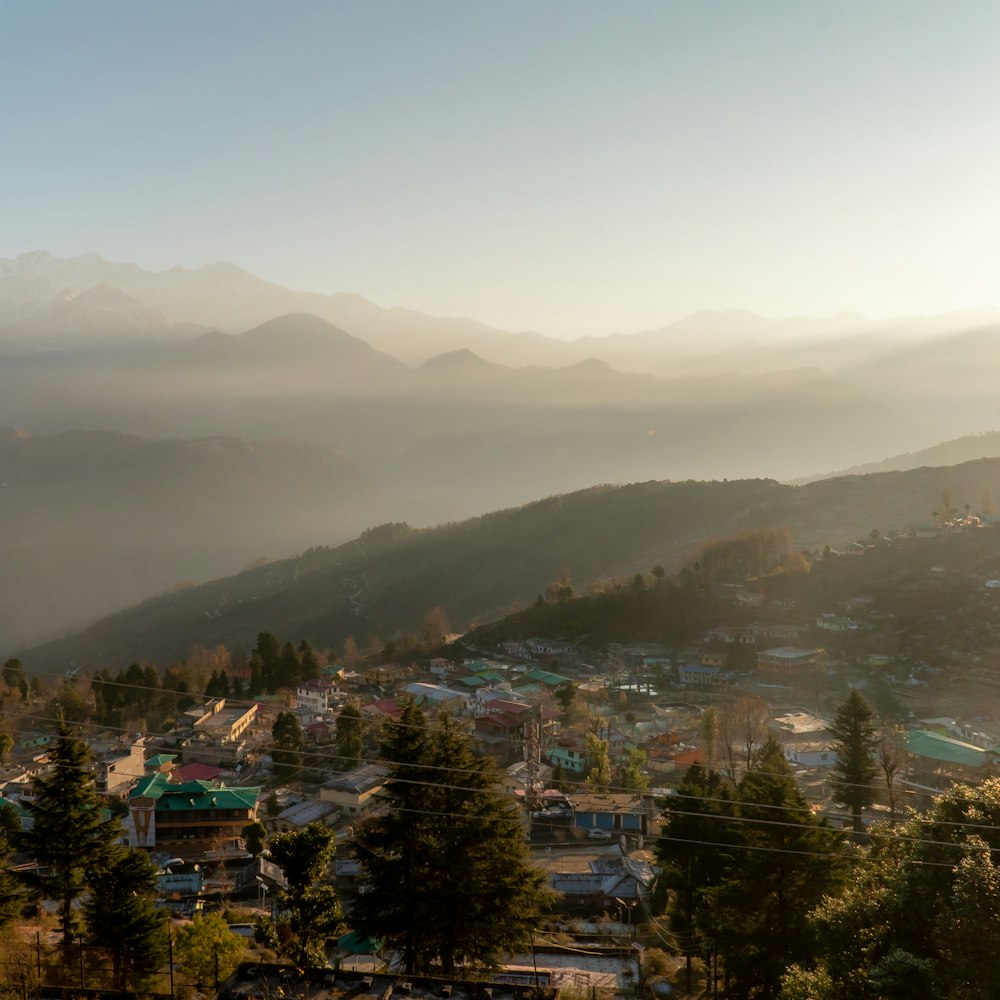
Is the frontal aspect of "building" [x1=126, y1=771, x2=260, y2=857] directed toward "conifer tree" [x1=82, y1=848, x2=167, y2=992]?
yes

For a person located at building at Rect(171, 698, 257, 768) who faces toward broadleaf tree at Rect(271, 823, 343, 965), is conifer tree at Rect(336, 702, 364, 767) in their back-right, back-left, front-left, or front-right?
front-left

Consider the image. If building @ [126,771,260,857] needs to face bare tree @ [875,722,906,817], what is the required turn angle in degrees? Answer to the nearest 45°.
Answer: approximately 90° to its left

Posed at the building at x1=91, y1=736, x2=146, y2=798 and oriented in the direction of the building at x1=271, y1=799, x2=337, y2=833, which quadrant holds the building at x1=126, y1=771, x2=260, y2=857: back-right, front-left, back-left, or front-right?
front-right

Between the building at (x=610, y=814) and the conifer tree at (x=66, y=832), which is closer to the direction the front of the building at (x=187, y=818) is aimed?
the conifer tree

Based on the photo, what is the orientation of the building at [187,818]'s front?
toward the camera

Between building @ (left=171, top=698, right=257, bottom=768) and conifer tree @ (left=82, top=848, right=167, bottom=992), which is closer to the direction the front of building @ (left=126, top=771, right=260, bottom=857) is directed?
the conifer tree
